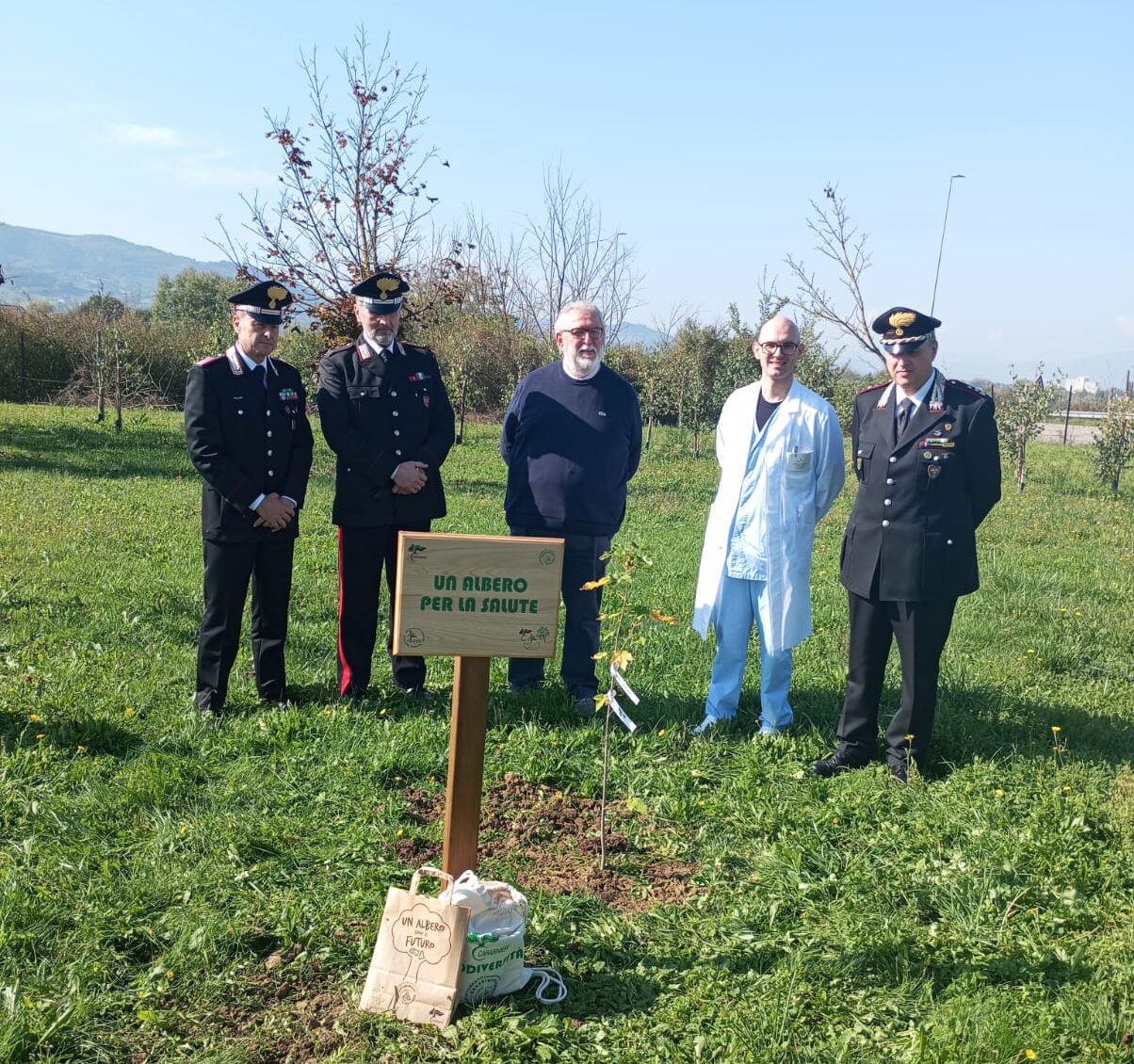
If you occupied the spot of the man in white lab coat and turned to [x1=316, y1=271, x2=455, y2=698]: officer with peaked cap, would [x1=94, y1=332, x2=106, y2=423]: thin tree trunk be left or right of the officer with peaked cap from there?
right

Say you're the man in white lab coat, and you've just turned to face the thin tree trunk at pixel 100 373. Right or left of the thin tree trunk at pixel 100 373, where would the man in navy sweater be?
left

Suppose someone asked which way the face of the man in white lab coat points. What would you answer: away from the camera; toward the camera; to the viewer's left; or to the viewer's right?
toward the camera

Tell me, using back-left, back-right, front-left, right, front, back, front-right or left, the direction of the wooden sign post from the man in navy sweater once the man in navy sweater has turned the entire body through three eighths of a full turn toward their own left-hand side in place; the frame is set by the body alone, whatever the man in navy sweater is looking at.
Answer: back-right

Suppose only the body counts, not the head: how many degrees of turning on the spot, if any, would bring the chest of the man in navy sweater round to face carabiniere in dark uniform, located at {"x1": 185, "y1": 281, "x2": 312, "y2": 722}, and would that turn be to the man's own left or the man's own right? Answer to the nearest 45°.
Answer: approximately 90° to the man's own right

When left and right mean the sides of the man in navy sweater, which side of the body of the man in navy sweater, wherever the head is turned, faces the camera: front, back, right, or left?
front

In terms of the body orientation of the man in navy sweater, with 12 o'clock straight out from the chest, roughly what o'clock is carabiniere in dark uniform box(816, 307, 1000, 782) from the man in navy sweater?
The carabiniere in dark uniform is roughly at 10 o'clock from the man in navy sweater.

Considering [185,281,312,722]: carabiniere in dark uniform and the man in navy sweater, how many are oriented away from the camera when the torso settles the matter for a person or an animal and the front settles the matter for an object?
0

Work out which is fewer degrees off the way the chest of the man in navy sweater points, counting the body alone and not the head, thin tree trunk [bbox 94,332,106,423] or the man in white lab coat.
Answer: the man in white lab coat

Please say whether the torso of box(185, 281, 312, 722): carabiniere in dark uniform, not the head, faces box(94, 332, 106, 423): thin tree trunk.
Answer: no

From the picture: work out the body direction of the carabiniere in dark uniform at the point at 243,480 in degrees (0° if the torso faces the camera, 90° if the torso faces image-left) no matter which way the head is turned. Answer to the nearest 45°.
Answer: approximately 315°

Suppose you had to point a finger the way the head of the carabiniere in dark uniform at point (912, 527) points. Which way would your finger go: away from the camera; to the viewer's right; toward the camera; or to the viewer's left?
toward the camera

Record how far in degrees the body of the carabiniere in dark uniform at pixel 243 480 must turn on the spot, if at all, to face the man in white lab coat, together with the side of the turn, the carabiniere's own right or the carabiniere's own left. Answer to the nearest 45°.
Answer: approximately 45° to the carabiniere's own left

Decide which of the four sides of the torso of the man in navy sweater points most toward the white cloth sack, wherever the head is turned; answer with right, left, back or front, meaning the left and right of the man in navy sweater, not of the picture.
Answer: front

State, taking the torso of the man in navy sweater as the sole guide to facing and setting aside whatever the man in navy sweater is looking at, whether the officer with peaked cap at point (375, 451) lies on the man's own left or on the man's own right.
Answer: on the man's own right

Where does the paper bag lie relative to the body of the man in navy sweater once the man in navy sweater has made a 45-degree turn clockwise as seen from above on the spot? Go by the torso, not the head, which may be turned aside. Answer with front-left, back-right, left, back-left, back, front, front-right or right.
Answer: front-left
